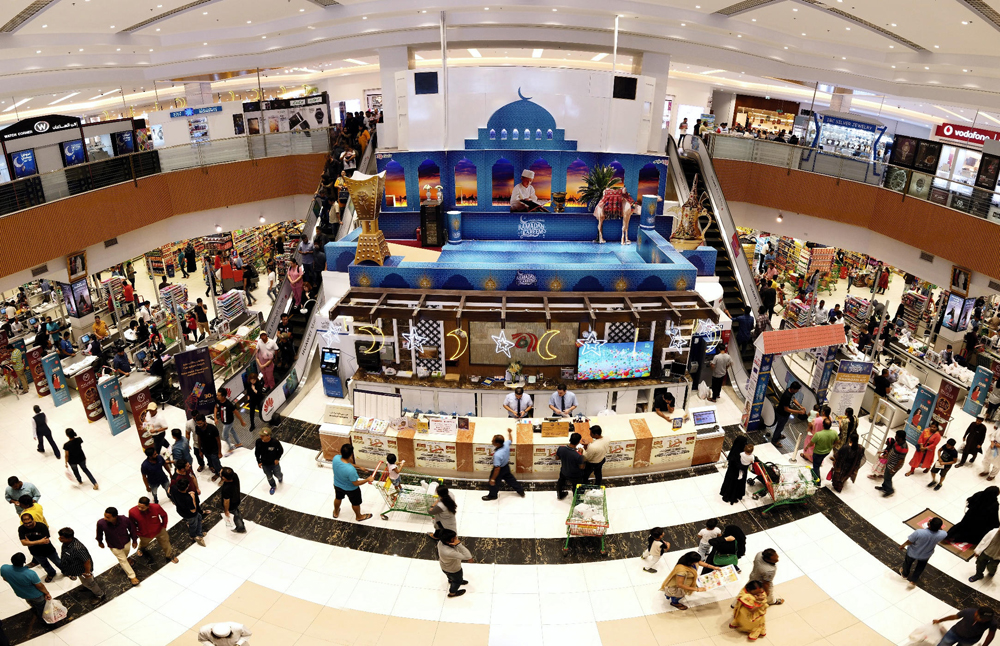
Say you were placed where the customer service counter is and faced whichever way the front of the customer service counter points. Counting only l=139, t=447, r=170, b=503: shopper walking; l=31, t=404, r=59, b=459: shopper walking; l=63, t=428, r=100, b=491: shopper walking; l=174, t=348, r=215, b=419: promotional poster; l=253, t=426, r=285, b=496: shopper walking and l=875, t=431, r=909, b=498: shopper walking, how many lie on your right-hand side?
5

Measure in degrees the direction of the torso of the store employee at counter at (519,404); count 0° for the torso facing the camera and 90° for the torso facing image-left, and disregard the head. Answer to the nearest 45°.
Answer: approximately 0°

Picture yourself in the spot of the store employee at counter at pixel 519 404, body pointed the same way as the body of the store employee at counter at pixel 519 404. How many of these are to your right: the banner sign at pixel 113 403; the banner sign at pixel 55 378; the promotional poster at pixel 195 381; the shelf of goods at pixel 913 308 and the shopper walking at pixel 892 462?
3

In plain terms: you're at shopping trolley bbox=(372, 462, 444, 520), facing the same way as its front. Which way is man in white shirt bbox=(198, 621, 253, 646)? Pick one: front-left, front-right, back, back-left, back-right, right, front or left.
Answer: back-right

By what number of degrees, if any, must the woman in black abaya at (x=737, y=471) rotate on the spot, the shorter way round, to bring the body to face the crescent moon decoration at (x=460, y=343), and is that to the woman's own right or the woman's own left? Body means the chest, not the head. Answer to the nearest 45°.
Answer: approximately 180°

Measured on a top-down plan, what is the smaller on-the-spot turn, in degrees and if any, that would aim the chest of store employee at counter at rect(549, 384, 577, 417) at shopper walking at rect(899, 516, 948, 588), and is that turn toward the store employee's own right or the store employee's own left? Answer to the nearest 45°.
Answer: approximately 45° to the store employee's own left

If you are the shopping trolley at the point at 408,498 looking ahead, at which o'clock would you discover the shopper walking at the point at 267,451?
The shopper walking is roughly at 7 o'clock from the shopping trolley.

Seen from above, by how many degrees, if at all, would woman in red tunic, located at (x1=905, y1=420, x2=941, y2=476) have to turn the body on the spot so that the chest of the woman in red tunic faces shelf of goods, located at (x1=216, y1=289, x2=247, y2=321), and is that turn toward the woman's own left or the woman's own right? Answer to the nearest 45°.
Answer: approximately 45° to the woman's own right

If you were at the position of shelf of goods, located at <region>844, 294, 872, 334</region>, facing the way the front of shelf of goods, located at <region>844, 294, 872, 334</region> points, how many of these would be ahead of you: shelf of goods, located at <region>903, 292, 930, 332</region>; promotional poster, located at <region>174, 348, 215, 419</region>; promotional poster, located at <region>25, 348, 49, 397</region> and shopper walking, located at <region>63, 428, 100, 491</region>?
3

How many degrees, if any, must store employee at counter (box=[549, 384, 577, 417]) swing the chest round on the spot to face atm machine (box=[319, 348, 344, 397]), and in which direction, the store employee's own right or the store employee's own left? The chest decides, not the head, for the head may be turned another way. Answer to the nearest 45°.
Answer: approximately 90° to the store employee's own right
